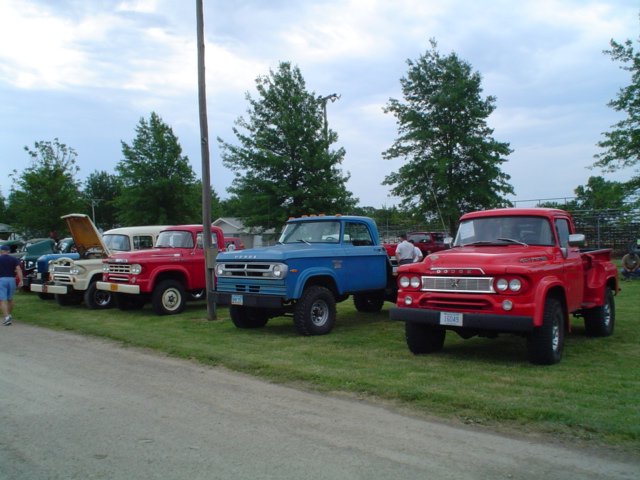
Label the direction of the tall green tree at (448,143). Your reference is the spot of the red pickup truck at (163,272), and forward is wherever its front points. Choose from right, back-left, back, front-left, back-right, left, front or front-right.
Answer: back

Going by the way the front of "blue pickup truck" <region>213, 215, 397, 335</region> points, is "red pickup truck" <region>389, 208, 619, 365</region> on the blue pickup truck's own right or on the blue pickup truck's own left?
on the blue pickup truck's own left

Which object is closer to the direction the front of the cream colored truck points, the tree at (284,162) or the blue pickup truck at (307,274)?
the blue pickup truck

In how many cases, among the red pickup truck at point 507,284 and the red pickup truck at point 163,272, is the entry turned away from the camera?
0

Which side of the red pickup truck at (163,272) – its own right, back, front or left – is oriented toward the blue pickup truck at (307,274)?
left

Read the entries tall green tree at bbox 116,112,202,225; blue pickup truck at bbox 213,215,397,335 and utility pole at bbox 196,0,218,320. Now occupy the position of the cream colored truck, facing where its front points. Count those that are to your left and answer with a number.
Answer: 2

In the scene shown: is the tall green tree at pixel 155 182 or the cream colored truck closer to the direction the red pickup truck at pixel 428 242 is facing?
the cream colored truck

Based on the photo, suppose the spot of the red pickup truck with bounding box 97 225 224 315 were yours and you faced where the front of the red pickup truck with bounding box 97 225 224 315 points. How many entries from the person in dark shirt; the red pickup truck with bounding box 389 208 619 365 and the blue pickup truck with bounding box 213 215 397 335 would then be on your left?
2

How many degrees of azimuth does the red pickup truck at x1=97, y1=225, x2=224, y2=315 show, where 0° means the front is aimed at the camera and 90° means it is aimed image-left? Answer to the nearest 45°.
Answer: approximately 45°

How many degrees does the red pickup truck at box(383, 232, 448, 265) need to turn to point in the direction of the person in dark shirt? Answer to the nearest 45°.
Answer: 0° — it already faces them
